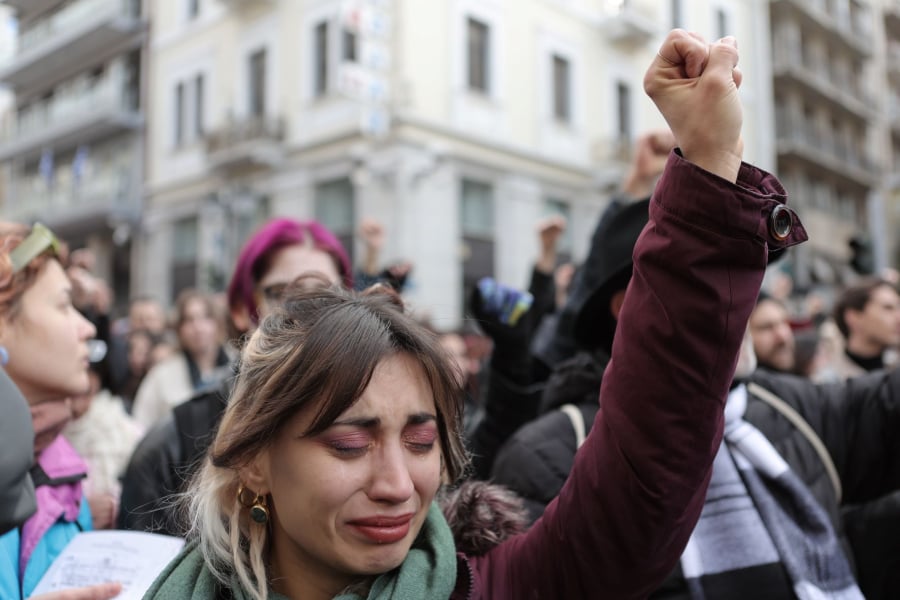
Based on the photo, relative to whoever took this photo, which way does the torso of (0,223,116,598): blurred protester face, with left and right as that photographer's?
facing to the right of the viewer

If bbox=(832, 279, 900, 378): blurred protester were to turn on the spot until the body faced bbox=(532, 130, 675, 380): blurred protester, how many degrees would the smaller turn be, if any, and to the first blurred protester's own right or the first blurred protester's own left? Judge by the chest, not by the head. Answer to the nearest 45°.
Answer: approximately 45° to the first blurred protester's own right

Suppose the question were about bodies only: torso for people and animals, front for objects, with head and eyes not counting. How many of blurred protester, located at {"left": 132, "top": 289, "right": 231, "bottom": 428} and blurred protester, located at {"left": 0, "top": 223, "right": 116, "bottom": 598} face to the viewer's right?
1

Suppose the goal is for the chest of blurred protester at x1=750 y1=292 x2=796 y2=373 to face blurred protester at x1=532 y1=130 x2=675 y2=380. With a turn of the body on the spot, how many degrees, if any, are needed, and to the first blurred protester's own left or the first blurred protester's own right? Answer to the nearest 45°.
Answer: approximately 45° to the first blurred protester's own right

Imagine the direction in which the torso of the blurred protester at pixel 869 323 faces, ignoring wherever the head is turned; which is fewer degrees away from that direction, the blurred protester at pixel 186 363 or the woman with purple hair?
the woman with purple hair

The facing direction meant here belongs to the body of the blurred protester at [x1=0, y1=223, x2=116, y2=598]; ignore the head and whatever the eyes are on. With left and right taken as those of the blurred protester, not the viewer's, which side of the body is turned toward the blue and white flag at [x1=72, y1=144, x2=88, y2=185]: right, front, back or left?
left

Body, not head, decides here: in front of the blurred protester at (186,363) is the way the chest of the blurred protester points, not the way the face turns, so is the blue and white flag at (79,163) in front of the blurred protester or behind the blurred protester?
behind
